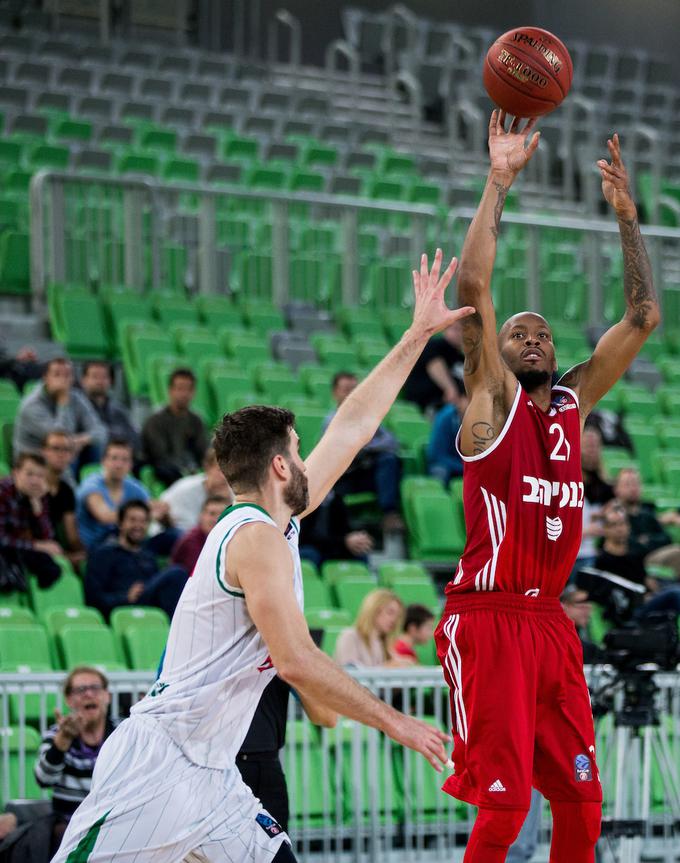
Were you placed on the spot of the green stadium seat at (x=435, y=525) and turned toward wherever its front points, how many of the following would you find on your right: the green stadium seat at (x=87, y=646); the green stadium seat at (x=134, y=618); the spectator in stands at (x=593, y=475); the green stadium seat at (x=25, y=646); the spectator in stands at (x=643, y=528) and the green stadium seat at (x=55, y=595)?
4

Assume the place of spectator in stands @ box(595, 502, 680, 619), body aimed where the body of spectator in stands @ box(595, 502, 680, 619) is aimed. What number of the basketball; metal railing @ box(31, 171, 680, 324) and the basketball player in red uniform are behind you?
1

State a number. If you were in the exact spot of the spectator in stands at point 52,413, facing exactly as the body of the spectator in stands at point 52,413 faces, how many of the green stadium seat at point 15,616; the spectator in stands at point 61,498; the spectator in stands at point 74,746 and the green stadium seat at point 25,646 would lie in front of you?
4

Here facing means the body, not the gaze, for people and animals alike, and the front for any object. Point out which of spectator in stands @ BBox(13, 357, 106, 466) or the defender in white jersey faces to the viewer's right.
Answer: the defender in white jersey

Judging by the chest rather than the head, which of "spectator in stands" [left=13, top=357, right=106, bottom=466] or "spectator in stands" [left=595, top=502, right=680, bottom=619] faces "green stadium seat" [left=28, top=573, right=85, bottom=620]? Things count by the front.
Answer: "spectator in stands" [left=13, top=357, right=106, bottom=466]

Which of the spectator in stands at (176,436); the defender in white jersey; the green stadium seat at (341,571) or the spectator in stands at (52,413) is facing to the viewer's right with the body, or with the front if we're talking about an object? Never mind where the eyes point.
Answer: the defender in white jersey

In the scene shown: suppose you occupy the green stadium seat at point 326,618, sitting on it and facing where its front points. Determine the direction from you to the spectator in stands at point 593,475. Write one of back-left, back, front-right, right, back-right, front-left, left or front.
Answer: back-left

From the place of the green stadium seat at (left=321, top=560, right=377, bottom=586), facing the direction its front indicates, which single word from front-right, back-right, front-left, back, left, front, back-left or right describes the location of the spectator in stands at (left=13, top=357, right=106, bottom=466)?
right

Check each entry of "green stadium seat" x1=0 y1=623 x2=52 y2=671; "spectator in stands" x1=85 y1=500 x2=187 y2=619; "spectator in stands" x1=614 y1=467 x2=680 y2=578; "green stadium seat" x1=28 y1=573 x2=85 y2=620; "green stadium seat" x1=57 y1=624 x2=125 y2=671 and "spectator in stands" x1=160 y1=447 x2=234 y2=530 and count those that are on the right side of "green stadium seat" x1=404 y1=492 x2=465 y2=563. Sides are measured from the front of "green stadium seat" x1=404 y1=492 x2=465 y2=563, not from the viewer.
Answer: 5

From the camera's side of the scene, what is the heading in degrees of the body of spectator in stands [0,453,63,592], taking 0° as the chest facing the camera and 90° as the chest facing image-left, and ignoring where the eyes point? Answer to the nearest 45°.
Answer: approximately 315°

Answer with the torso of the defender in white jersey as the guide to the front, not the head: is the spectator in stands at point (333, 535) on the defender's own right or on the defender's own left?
on the defender's own left
